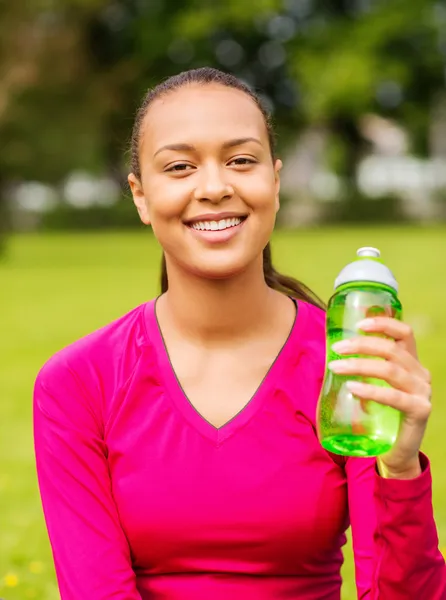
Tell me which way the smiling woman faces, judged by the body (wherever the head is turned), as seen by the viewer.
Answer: toward the camera
